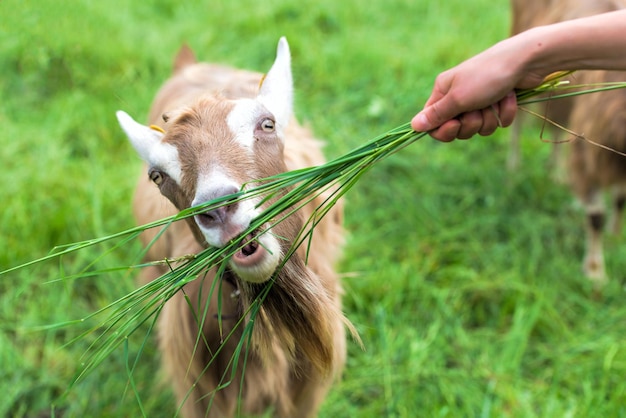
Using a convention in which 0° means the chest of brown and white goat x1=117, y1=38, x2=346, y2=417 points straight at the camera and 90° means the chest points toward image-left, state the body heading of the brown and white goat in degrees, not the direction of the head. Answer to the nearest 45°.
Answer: approximately 0°

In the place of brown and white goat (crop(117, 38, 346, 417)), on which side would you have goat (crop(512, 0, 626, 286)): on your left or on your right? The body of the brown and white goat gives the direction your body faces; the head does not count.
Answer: on your left

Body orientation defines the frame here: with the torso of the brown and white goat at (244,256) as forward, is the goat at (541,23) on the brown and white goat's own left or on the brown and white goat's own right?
on the brown and white goat's own left
